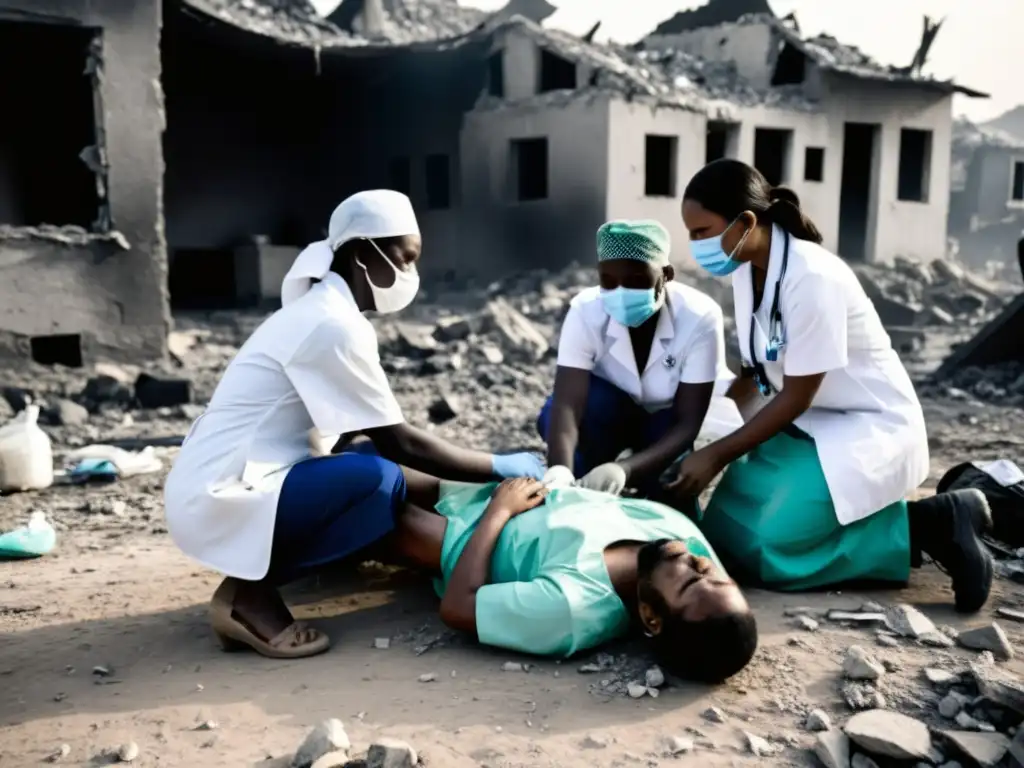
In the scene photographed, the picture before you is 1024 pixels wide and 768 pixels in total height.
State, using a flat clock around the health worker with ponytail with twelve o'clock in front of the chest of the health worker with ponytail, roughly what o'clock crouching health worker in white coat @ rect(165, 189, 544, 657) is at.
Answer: The crouching health worker in white coat is roughly at 11 o'clock from the health worker with ponytail.

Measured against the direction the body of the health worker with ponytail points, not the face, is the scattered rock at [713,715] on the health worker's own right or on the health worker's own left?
on the health worker's own left

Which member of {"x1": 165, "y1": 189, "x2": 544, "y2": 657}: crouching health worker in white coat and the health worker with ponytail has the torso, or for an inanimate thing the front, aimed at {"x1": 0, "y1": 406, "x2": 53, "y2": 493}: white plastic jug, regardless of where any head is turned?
the health worker with ponytail

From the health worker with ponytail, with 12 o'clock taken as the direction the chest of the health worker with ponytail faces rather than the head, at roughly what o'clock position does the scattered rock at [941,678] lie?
The scattered rock is roughly at 8 o'clock from the health worker with ponytail.

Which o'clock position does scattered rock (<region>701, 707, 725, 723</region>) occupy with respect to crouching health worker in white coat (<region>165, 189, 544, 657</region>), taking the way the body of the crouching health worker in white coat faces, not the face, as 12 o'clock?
The scattered rock is roughly at 1 o'clock from the crouching health worker in white coat.

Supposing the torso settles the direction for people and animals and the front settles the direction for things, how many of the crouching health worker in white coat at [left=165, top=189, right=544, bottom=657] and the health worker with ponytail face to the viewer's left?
1

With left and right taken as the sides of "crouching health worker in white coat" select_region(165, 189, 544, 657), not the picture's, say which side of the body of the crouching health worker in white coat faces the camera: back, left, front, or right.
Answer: right

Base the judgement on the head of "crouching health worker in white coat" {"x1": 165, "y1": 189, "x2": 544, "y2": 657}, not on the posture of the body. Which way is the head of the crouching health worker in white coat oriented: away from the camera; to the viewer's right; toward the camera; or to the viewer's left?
to the viewer's right

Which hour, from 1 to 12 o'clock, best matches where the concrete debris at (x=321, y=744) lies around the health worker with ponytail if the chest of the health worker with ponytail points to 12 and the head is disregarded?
The concrete debris is roughly at 10 o'clock from the health worker with ponytail.

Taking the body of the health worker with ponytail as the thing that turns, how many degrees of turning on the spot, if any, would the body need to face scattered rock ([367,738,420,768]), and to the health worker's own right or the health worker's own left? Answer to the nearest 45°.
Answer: approximately 45° to the health worker's own left

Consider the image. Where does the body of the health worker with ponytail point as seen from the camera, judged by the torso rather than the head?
to the viewer's left

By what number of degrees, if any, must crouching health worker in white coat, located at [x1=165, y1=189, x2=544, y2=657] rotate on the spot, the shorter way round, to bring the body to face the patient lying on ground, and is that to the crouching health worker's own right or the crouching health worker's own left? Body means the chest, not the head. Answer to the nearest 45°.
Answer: approximately 45° to the crouching health worker's own right

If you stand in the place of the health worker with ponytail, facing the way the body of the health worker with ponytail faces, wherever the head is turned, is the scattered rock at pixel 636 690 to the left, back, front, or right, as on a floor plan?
left

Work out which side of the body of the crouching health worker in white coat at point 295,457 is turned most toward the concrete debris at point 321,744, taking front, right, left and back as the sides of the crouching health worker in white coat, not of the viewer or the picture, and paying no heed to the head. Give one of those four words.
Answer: right

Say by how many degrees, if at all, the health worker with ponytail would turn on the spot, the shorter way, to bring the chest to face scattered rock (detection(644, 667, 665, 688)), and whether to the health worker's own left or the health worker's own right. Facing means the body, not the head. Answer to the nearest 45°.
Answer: approximately 90° to the health worker's own left
